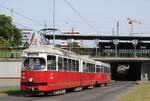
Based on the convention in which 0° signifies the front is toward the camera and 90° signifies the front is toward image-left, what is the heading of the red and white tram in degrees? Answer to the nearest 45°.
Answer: approximately 45°
